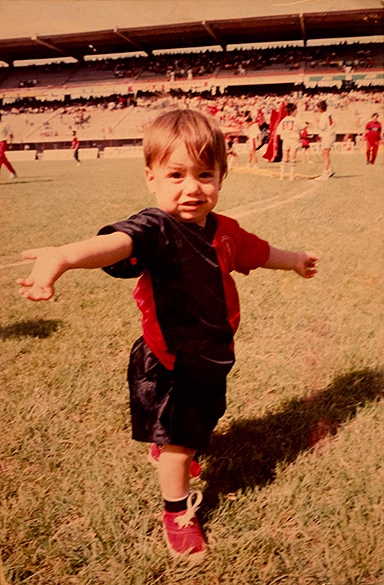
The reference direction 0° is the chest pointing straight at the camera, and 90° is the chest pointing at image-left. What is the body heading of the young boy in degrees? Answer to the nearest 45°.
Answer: approximately 315°

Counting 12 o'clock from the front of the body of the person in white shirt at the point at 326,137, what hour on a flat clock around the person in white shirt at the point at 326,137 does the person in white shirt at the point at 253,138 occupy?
the person in white shirt at the point at 253,138 is roughly at 2 o'clock from the person in white shirt at the point at 326,137.

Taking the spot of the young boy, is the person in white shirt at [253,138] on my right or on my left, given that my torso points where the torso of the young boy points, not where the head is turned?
on my left

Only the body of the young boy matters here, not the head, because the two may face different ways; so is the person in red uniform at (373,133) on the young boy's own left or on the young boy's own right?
on the young boy's own left
